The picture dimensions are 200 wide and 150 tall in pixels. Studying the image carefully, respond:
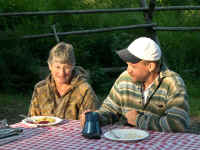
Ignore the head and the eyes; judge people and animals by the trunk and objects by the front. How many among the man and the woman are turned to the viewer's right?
0

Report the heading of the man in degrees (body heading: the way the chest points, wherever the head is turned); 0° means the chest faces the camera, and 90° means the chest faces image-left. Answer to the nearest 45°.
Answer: approximately 45°

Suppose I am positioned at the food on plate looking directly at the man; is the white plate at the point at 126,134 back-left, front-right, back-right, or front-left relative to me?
front-right

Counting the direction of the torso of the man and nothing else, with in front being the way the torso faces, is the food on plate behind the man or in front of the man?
in front

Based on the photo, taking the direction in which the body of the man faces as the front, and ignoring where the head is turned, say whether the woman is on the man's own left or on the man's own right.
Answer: on the man's own right

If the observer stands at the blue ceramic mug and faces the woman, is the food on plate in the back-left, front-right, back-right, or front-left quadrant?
front-left

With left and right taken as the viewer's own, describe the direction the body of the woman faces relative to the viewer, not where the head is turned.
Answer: facing the viewer

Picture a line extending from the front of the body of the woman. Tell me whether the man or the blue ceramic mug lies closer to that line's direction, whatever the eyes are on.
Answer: the blue ceramic mug

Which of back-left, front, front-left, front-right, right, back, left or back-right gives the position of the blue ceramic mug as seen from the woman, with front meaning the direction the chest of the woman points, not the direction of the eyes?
front

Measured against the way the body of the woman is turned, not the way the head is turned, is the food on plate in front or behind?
in front

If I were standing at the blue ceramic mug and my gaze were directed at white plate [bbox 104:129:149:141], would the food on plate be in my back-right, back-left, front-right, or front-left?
back-left
